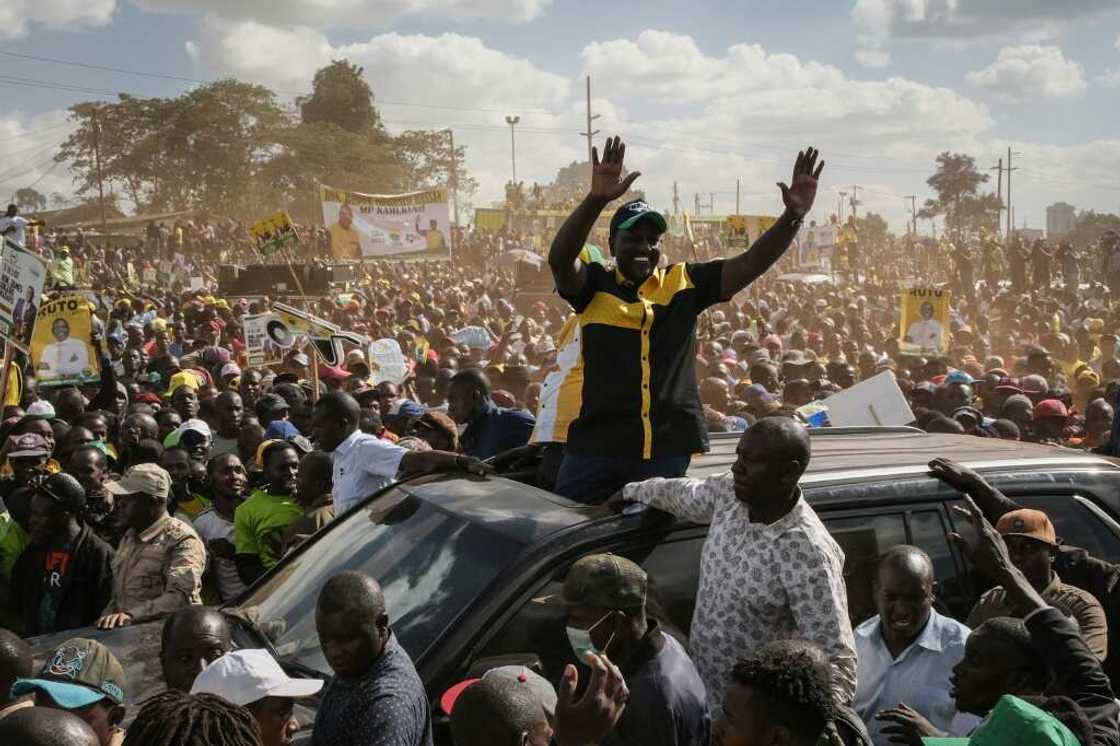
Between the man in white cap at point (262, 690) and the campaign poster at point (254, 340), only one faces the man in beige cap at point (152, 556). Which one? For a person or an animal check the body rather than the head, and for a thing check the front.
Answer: the campaign poster

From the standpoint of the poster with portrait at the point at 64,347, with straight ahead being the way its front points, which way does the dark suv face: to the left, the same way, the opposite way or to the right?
to the right

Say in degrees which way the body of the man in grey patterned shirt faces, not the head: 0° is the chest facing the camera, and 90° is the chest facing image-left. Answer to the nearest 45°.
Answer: approximately 45°

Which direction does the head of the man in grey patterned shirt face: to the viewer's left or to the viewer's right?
to the viewer's left

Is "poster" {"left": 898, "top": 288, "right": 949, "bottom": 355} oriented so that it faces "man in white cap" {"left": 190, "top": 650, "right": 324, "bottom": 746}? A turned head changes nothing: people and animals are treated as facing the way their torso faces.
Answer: yes
